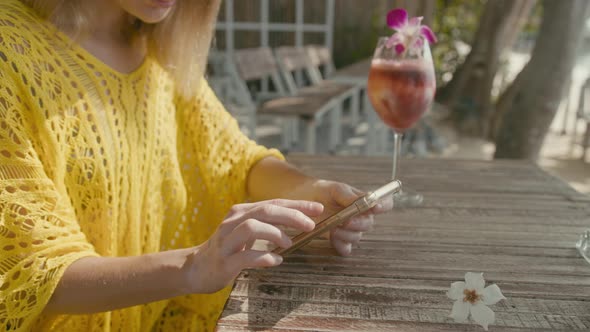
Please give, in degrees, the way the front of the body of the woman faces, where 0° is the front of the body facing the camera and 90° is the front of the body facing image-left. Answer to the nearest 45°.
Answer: approximately 315°

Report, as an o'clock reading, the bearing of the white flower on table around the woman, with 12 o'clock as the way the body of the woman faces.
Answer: The white flower on table is roughly at 12 o'clock from the woman.
